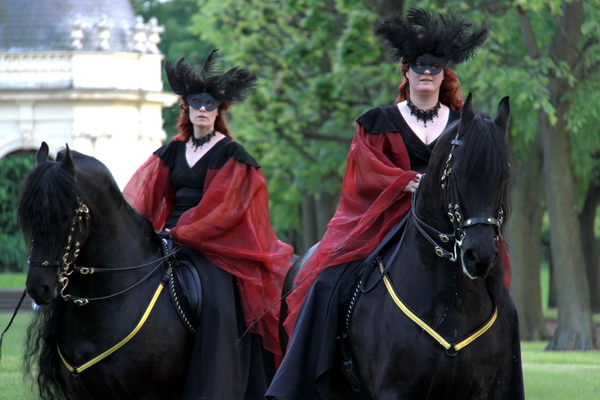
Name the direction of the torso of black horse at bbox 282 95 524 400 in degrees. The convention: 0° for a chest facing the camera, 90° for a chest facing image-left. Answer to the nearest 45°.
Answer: approximately 315°

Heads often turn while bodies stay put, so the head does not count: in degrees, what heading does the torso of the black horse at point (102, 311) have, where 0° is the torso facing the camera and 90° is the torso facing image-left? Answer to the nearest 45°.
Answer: approximately 45°

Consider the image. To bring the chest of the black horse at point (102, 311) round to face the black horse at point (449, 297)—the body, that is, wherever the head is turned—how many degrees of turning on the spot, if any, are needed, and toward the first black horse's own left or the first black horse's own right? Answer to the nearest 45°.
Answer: approximately 90° to the first black horse's own left

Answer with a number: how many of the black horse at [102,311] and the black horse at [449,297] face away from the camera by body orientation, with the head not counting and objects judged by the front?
0

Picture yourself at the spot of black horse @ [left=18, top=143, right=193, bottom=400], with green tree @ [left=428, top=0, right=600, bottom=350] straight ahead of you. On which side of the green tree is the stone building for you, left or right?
left

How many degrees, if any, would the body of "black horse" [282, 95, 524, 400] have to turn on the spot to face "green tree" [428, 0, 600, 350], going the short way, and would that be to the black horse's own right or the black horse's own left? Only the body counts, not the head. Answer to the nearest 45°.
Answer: approximately 135° to the black horse's own left

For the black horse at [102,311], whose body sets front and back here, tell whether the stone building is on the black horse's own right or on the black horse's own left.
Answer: on the black horse's own right

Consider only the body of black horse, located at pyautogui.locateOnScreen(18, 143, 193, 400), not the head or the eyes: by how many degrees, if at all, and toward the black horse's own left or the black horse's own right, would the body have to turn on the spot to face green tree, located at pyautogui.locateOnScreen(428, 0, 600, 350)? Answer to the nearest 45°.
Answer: approximately 180°
